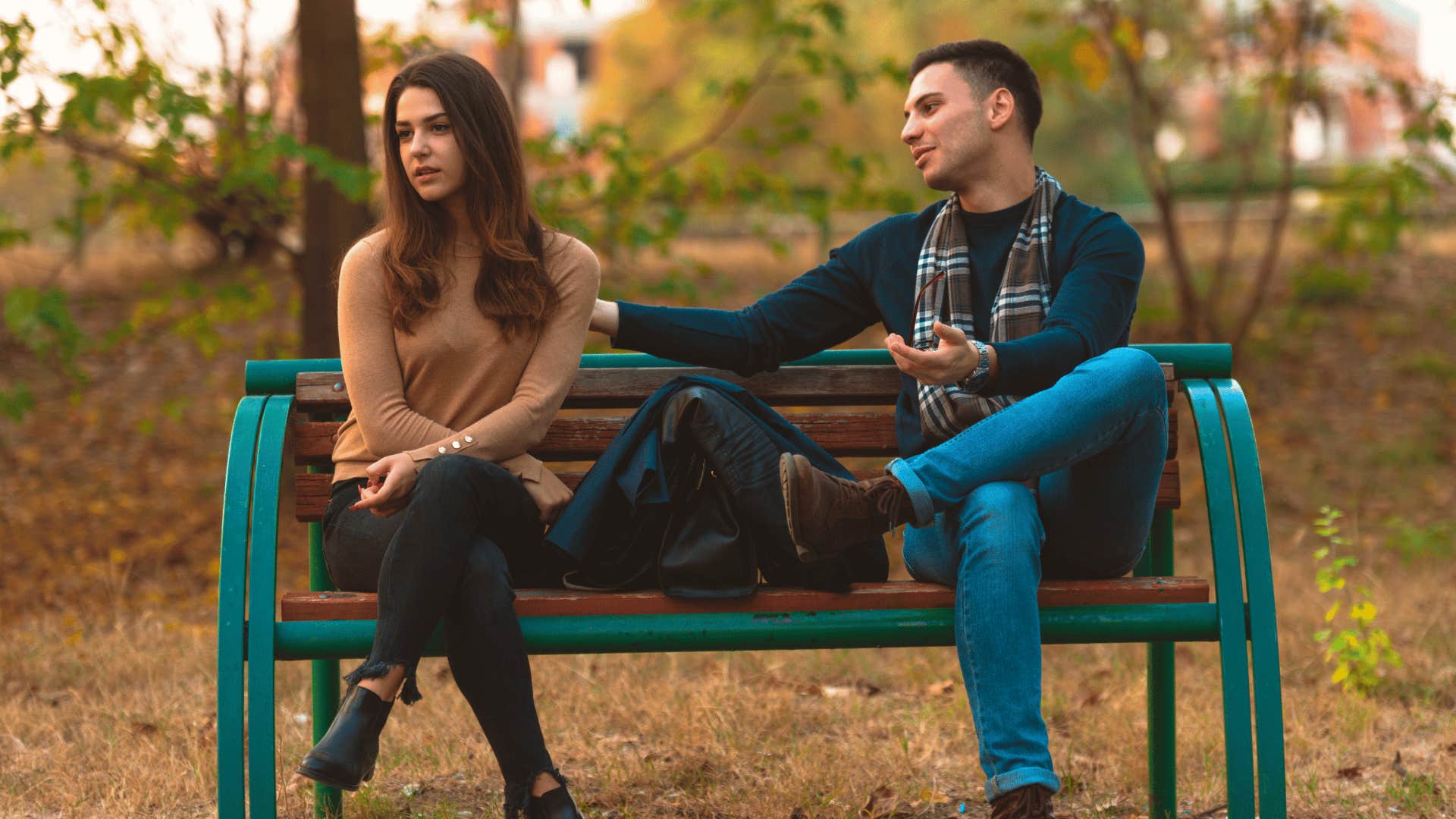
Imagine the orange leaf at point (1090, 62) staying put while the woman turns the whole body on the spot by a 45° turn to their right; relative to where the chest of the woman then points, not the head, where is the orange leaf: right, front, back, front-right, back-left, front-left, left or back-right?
back

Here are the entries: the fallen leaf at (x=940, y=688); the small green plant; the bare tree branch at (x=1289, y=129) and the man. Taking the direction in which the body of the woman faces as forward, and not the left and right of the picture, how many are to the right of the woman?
0

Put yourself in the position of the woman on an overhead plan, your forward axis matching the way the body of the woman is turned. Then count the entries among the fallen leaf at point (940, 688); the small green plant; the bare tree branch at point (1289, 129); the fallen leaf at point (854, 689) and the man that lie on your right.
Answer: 0

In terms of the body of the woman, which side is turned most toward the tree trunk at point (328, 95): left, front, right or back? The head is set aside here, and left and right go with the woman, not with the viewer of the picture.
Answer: back

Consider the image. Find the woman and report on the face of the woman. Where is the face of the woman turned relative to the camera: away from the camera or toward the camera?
toward the camera

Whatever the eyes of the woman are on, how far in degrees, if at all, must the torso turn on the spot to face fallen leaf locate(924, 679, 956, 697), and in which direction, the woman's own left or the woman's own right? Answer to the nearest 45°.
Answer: approximately 135° to the woman's own left

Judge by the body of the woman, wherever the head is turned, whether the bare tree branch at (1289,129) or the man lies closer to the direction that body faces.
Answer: the man

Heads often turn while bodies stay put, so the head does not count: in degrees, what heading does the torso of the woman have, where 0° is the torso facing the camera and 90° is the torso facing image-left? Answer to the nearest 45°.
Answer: approximately 0°

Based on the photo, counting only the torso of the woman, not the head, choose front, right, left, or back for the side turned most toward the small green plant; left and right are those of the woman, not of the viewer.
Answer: left

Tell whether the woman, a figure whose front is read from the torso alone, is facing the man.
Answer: no

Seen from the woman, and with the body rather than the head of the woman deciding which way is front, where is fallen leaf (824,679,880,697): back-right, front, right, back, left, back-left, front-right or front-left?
back-left
